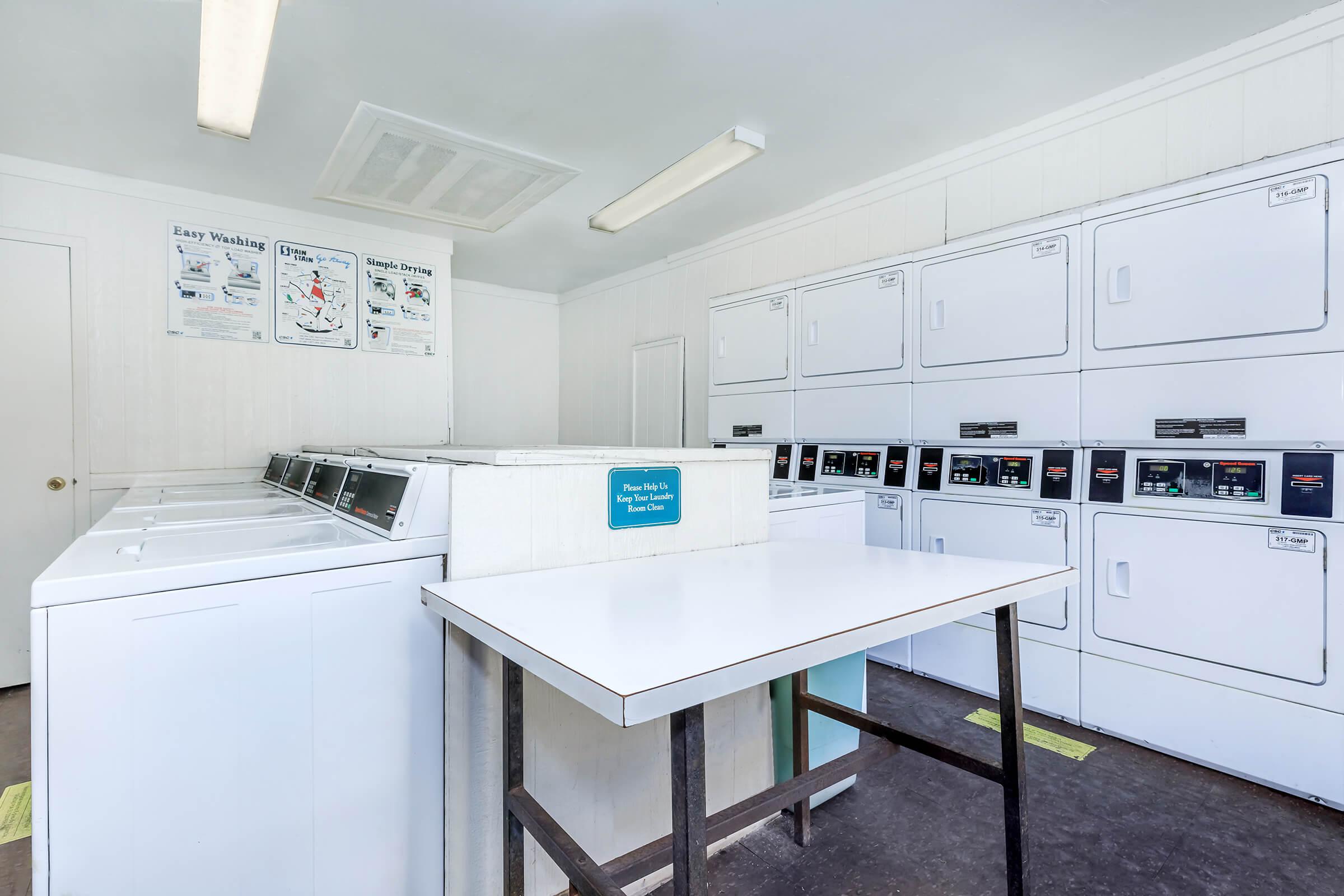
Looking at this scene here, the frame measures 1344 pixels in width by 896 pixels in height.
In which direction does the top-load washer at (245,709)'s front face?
to the viewer's left

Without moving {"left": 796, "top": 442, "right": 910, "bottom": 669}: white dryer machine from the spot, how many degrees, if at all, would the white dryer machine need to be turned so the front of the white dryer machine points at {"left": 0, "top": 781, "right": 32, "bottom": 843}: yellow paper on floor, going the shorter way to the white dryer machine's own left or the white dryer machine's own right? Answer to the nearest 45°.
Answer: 0° — it already faces it

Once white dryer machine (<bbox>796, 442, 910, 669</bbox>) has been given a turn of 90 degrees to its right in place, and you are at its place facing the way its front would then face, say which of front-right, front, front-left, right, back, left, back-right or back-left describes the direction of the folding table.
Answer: back-left

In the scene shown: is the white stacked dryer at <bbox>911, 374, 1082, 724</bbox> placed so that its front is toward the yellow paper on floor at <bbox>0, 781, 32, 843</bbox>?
yes

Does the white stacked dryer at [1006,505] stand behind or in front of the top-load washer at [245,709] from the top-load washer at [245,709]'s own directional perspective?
behind

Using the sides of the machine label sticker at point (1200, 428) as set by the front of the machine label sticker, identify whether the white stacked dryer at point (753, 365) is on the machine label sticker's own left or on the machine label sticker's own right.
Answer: on the machine label sticker's own right

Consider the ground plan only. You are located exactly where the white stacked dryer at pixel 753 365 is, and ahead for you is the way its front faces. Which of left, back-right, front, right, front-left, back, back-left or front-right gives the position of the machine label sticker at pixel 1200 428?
left

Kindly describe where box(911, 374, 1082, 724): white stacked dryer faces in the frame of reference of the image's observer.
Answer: facing the viewer and to the left of the viewer

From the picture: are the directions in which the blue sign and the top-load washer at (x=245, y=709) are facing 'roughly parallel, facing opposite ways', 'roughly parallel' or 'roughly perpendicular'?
roughly perpendicular
